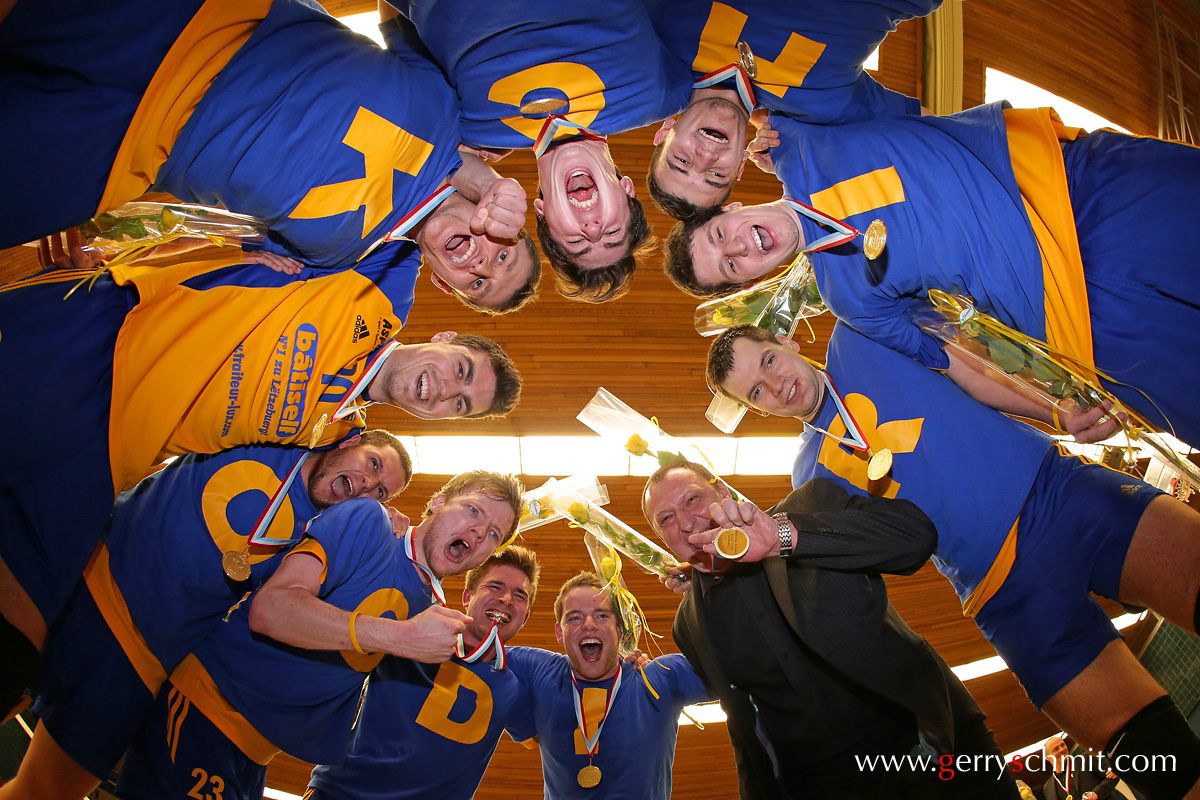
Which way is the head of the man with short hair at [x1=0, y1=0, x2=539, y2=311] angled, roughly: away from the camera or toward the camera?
toward the camera

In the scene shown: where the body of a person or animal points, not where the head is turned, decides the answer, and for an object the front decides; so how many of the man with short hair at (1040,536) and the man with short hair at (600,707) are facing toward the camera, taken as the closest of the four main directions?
2

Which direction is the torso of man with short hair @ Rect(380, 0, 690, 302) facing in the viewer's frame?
toward the camera

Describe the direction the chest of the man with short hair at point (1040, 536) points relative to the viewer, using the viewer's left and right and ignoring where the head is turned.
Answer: facing the viewer

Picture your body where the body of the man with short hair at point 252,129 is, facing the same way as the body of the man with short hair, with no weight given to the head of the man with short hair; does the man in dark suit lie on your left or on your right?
on your left

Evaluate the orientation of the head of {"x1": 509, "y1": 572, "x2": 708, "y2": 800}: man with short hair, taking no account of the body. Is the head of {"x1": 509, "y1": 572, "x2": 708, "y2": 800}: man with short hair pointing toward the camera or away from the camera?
toward the camera

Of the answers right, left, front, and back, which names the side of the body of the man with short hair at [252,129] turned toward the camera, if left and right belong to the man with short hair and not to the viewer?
front
